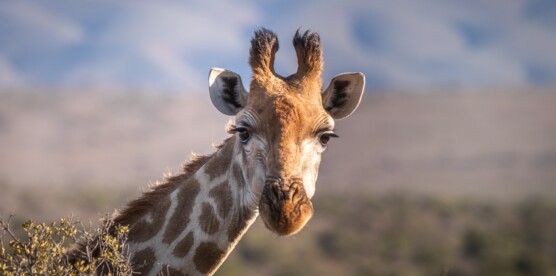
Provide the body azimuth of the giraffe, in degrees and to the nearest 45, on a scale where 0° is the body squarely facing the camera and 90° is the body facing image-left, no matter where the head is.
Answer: approximately 315°
